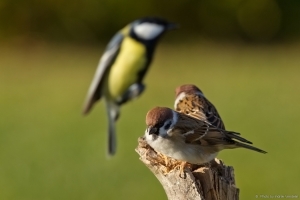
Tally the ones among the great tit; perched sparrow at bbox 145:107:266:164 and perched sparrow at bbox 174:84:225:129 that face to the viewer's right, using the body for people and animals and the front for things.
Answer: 1

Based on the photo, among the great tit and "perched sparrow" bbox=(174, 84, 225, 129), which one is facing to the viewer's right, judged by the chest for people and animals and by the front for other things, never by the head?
the great tit

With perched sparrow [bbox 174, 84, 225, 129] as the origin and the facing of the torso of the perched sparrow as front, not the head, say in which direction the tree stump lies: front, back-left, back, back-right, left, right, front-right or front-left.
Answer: back-left

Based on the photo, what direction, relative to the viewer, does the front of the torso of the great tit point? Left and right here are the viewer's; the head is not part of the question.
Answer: facing to the right of the viewer

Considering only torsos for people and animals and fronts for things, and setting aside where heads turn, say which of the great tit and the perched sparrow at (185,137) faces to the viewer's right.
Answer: the great tit

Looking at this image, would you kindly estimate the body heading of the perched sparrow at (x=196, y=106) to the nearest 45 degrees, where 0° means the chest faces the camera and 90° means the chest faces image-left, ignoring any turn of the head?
approximately 135°

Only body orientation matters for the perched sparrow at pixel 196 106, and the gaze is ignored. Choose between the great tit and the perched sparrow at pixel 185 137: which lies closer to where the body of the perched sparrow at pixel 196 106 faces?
the great tit
